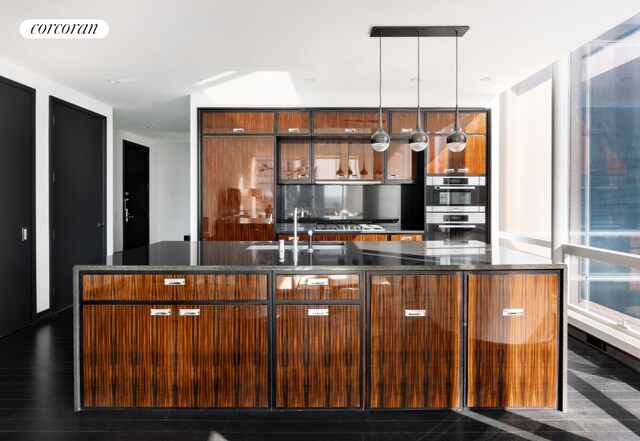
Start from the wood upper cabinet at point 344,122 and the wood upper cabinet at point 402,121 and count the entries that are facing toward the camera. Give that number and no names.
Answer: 2

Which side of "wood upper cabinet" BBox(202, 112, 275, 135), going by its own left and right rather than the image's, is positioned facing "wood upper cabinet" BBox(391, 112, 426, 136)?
left

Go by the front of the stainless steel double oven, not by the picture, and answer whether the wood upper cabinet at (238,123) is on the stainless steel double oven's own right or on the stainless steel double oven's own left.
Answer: on the stainless steel double oven's own right

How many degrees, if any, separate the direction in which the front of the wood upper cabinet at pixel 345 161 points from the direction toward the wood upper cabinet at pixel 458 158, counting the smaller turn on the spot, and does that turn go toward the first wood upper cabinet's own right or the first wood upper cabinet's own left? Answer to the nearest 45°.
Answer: approximately 90° to the first wood upper cabinet's own left

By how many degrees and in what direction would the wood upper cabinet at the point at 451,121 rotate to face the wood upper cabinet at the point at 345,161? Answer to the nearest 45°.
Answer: approximately 90° to its right

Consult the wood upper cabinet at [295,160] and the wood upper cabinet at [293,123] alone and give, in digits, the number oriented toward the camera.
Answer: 2

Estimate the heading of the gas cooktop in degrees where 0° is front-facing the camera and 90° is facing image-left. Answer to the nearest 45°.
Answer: approximately 0°
